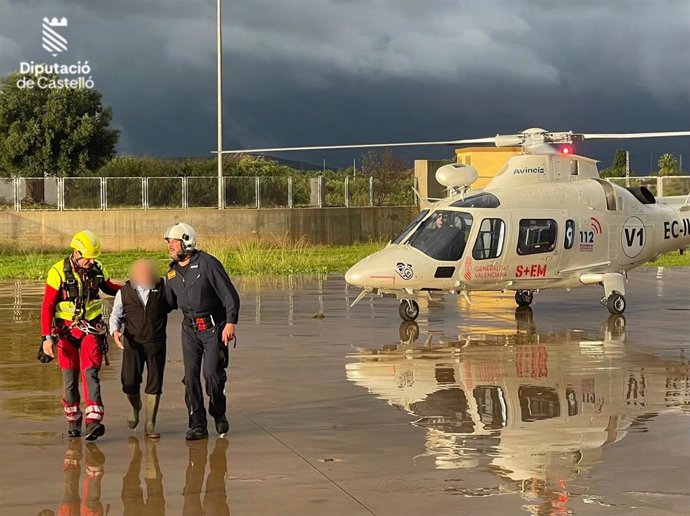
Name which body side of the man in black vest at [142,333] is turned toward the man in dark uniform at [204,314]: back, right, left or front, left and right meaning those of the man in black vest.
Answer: left

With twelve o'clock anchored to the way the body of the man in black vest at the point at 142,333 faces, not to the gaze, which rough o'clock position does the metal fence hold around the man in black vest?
The metal fence is roughly at 6 o'clock from the man in black vest.

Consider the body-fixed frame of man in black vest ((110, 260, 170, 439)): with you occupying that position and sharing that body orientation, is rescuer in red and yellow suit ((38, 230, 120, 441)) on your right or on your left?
on your right

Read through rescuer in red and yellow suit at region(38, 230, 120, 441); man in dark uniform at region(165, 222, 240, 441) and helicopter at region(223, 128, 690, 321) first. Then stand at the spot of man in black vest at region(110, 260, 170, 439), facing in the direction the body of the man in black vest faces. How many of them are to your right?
1

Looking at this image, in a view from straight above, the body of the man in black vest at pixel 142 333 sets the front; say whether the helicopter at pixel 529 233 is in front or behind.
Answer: behind

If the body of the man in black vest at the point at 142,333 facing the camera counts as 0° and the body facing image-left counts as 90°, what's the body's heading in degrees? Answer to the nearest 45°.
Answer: approximately 0°
